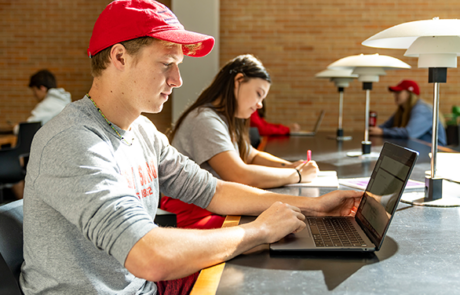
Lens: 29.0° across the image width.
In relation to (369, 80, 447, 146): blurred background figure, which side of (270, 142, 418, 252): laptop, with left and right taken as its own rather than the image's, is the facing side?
right

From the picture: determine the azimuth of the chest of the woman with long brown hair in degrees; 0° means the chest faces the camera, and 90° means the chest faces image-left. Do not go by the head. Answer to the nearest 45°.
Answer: approximately 270°

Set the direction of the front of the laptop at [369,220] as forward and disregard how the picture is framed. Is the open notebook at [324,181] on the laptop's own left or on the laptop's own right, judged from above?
on the laptop's own right

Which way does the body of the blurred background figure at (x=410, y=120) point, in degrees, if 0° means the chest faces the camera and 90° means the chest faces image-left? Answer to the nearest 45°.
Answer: approximately 90°

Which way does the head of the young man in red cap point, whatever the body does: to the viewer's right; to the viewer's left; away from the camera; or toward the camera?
to the viewer's right

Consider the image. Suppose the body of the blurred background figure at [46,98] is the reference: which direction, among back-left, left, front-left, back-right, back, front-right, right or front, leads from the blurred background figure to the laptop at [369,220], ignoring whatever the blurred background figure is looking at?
left

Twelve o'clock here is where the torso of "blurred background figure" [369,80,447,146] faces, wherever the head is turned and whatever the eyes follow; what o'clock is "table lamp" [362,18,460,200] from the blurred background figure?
The table lamp is roughly at 9 o'clock from the blurred background figure.

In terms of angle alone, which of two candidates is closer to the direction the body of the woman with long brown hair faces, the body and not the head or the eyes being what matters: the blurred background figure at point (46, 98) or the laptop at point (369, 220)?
the laptop
